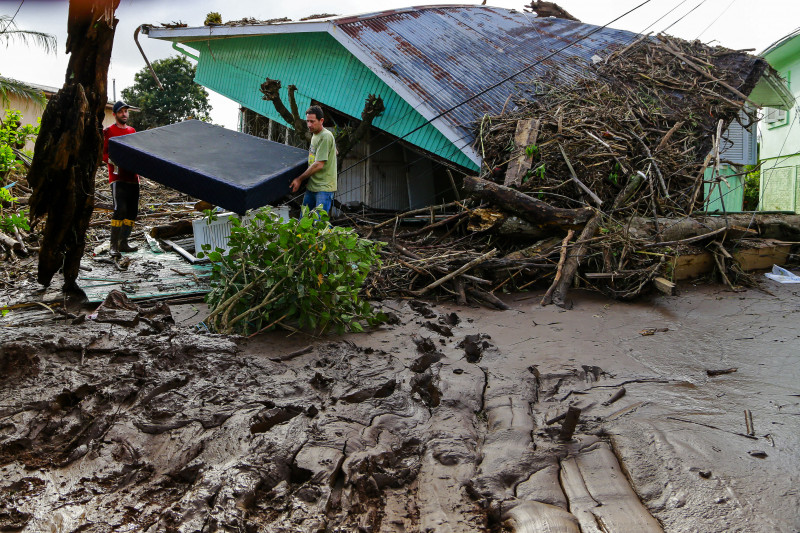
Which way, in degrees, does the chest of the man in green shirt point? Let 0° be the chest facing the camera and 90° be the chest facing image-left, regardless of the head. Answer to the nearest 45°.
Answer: approximately 90°

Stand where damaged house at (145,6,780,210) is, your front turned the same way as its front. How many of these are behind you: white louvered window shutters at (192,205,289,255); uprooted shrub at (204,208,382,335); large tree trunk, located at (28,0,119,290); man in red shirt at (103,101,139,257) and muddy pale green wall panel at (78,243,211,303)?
0

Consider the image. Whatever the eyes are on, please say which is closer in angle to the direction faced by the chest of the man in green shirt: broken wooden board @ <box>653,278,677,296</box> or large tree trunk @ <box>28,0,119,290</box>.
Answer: the large tree trunk

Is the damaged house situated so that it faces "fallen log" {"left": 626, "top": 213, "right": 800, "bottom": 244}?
no

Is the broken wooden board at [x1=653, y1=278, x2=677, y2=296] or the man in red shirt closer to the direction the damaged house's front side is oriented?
the man in red shirt

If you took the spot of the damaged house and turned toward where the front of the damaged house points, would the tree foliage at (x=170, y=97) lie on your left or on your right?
on your right

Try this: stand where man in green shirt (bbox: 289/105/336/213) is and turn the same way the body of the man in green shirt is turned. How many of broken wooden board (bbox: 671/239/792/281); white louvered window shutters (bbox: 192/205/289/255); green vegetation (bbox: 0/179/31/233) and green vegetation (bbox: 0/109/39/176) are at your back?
1

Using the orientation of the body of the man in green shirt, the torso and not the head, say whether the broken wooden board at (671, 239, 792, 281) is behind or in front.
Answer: behind

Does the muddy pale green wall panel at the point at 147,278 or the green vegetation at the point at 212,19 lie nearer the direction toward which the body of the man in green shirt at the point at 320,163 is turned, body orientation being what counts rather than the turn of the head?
the muddy pale green wall panel

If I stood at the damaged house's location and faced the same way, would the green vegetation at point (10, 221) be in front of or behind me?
in front

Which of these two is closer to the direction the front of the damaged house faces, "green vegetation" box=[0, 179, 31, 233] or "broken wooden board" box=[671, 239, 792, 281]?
the green vegetation

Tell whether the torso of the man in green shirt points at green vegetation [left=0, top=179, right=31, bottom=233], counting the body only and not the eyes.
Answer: yes

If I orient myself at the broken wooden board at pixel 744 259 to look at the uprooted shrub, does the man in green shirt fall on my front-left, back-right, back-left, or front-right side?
front-right

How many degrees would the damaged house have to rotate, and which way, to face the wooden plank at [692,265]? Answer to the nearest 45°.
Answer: approximately 90° to its left

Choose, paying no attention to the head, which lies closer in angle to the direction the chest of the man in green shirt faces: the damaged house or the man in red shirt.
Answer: the man in red shirt

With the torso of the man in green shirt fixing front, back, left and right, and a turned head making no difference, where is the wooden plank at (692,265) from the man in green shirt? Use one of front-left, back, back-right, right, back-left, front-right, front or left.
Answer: back

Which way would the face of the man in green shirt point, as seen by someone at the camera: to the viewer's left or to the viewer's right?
to the viewer's left

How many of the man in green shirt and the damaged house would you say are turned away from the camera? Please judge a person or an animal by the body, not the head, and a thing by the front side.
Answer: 0

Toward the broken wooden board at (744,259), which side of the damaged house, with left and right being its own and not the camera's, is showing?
left

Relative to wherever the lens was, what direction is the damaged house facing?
facing the viewer and to the left of the viewer
